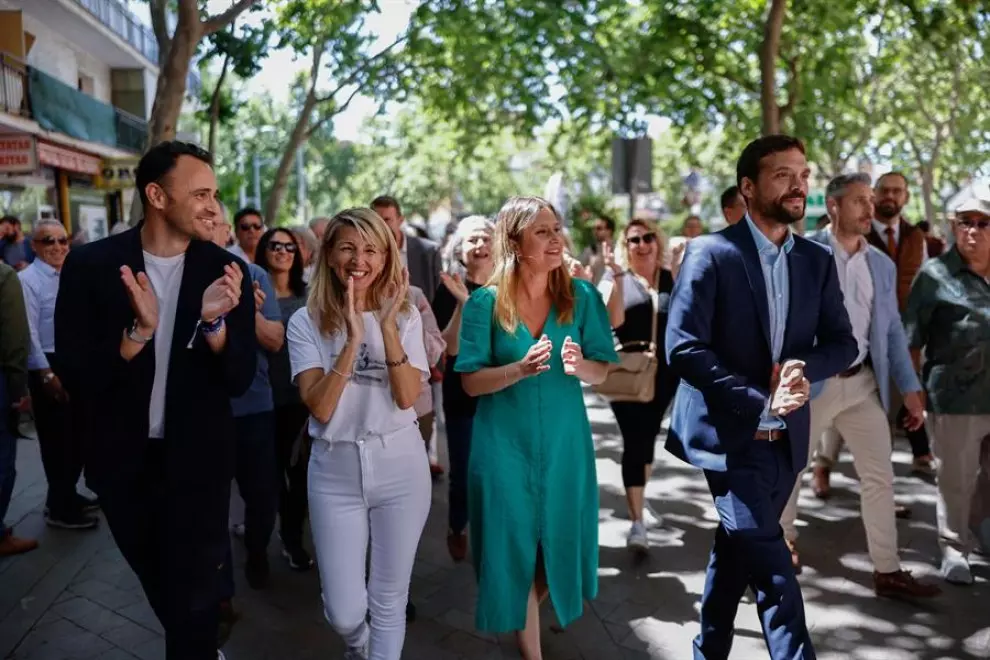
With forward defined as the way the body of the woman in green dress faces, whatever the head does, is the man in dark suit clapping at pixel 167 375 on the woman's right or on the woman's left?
on the woman's right

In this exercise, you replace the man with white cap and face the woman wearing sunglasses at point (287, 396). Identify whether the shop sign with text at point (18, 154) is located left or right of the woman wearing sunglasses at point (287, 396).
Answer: right

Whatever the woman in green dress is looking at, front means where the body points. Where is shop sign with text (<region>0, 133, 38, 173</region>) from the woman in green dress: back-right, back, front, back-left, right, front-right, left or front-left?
back-right

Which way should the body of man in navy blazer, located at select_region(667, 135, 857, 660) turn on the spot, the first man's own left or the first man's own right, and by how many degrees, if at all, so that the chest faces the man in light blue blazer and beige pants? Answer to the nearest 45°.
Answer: approximately 135° to the first man's own left

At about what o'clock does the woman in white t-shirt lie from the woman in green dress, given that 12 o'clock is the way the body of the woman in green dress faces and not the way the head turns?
The woman in white t-shirt is roughly at 2 o'clock from the woman in green dress.

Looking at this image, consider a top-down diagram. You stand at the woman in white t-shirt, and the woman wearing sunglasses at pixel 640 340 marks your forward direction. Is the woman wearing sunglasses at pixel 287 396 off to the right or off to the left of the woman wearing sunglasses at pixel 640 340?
left

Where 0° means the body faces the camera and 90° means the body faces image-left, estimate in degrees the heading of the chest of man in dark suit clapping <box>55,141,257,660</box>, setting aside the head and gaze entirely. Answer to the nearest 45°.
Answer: approximately 315°

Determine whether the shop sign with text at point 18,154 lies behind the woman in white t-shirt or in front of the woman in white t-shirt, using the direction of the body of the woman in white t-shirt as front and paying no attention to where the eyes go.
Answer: behind

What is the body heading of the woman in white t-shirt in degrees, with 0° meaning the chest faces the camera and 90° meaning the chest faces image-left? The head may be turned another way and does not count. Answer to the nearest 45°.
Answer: approximately 0°

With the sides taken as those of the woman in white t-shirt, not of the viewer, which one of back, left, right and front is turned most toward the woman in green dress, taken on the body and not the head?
left

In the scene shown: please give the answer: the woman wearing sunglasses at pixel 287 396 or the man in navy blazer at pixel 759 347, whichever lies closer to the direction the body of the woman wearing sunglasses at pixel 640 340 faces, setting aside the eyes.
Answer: the man in navy blazer

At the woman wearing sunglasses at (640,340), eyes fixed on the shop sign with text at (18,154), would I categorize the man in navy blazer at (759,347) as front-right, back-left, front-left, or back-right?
back-left
